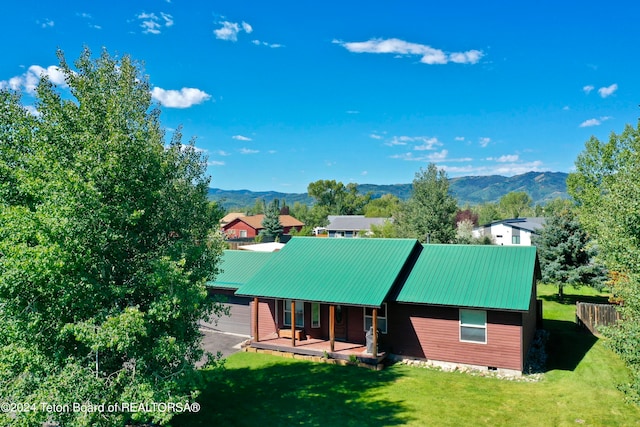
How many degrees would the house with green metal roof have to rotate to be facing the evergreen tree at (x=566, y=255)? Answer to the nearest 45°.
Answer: approximately 135° to its left

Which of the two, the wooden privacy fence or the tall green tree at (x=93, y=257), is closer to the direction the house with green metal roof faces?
the tall green tree

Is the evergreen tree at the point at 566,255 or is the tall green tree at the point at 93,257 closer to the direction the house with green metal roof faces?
the tall green tree

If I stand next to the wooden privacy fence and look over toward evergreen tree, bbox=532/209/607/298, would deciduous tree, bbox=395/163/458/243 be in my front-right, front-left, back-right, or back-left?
front-left

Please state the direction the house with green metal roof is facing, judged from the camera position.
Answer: facing the viewer

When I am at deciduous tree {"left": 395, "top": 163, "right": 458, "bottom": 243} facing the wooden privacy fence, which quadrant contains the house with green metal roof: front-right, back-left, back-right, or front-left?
front-right

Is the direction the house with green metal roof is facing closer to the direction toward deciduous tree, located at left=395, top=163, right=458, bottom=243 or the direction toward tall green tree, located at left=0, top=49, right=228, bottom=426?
the tall green tree

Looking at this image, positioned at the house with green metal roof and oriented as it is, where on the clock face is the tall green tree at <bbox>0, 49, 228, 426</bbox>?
The tall green tree is roughly at 1 o'clock from the house with green metal roof.

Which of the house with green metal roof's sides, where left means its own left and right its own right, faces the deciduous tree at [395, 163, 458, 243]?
back
